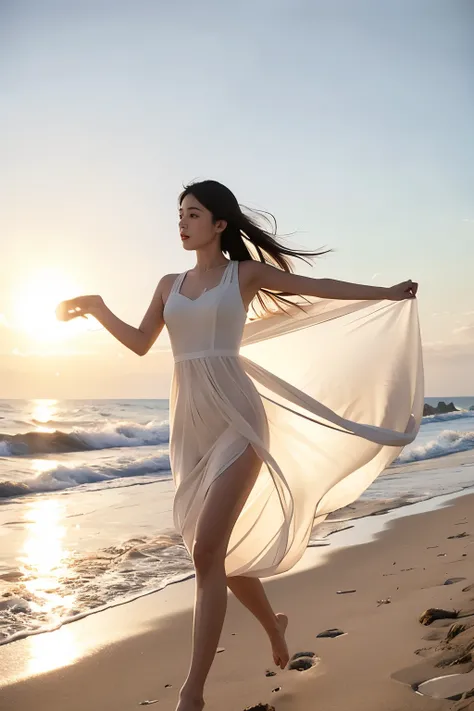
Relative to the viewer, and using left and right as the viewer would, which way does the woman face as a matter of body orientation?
facing the viewer and to the left of the viewer
